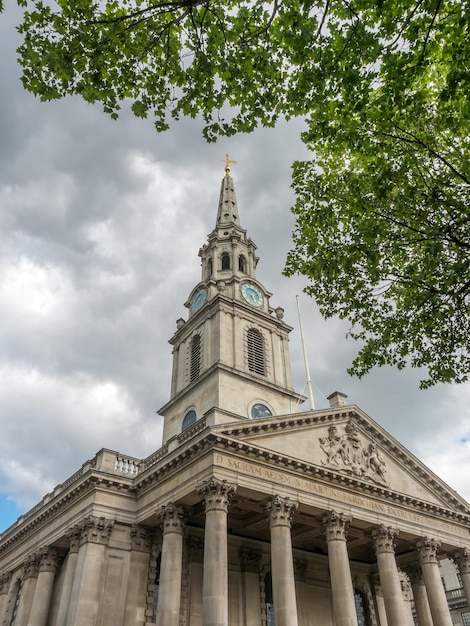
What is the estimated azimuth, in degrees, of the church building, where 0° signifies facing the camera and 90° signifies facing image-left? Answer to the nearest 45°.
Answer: approximately 315°

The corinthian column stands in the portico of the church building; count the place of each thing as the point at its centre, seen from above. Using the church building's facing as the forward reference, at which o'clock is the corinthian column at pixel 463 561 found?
The corinthian column is roughly at 10 o'clock from the church building.
